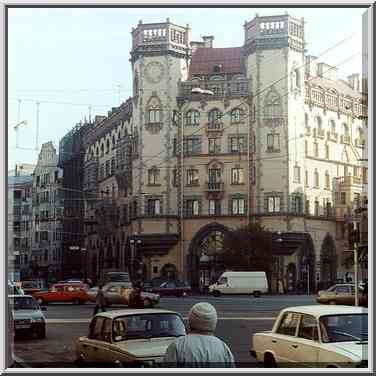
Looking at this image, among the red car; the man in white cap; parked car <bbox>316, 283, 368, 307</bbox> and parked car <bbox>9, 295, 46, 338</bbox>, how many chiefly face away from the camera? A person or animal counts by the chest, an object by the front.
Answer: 1

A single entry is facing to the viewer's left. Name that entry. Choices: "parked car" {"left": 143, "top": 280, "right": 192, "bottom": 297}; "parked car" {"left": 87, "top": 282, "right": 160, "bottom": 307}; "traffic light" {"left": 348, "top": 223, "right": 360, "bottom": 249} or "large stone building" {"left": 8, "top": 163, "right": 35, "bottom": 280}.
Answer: "parked car" {"left": 143, "top": 280, "right": 192, "bottom": 297}

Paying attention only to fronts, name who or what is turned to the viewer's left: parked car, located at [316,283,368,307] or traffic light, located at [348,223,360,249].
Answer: the parked car

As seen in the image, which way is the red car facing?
to the viewer's left

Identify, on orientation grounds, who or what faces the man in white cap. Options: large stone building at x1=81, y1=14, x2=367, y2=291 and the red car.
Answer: the large stone building

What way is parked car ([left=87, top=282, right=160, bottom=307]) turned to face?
to the viewer's right

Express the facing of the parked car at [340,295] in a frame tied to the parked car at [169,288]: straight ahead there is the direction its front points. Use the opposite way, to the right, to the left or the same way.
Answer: the same way

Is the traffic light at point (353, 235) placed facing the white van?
no

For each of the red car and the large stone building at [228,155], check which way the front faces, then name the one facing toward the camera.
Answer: the large stone building

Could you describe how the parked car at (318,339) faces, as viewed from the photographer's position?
facing the viewer and to the right of the viewer

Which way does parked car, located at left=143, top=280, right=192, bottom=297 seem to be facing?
to the viewer's left

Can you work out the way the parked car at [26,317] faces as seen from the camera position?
facing the viewer

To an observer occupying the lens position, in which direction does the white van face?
facing to the left of the viewer

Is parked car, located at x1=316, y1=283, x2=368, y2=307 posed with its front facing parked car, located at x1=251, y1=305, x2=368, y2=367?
no

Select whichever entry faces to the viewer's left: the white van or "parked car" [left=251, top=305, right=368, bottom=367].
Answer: the white van
